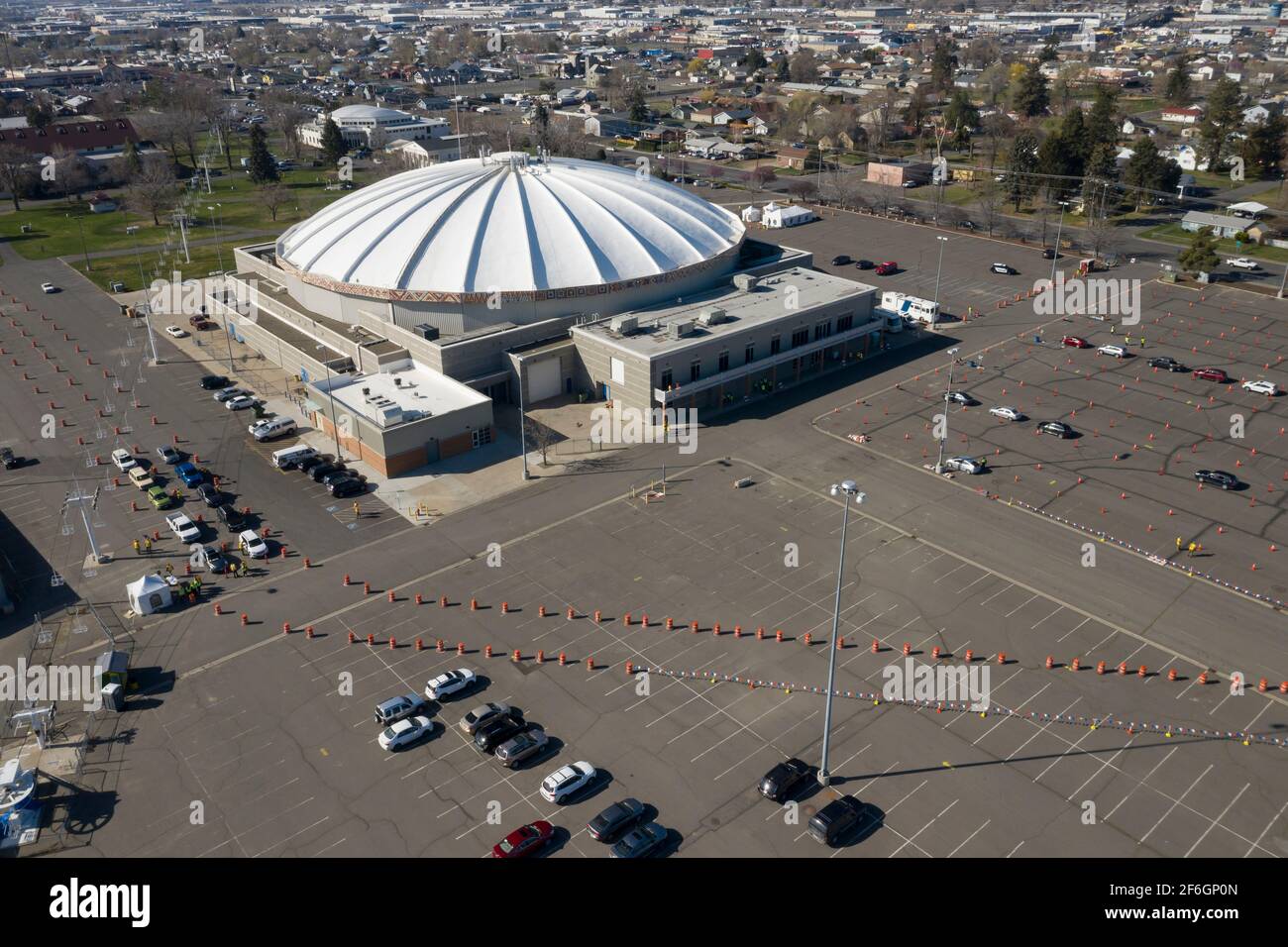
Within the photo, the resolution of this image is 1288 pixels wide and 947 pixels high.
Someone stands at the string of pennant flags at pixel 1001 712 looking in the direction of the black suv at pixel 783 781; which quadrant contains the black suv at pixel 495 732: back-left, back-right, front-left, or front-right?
front-right

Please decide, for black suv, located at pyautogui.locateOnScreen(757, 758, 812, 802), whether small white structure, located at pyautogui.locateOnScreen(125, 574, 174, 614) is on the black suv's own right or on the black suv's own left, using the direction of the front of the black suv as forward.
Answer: on the black suv's own right

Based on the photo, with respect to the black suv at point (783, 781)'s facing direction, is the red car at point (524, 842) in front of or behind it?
in front

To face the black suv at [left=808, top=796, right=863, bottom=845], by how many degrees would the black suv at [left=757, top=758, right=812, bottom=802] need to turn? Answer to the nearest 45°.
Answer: approximately 90° to its left

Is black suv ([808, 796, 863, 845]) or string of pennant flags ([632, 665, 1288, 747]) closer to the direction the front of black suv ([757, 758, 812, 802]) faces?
the black suv

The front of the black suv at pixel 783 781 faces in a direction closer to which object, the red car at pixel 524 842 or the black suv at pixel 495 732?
the red car

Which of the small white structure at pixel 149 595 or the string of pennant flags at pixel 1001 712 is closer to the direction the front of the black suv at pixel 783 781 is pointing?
the small white structure

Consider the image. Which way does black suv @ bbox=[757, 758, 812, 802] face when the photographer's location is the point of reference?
facing the viewer and to the left of the viewer

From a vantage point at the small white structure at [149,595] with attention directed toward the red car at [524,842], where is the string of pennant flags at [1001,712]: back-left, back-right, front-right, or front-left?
front-left

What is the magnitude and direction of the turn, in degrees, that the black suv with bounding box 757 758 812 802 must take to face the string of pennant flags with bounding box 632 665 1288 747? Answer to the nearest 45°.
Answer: approximately 180°

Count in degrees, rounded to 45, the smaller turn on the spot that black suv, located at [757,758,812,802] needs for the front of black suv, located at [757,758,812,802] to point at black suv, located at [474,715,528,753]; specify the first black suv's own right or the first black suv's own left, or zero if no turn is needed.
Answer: approximately 45° to the first black suv's own right
